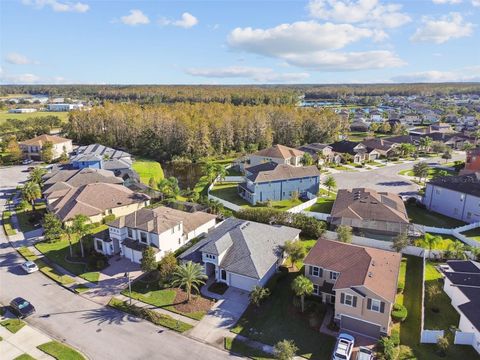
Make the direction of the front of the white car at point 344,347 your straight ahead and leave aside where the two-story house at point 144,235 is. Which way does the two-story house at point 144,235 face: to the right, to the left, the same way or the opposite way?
the opposite way

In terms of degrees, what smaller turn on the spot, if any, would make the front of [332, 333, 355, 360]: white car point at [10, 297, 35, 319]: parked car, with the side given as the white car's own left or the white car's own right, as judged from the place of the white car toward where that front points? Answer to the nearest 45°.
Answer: approximately 90° to the white car's own left

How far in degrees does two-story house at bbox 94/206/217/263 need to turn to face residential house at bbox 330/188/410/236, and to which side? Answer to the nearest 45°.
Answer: approximately 135° to its left

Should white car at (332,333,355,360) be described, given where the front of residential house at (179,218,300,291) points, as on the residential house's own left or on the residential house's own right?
on the residential house's own left

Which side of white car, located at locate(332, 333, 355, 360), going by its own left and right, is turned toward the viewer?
back

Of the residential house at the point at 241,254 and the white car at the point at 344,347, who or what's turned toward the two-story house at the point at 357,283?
the white car

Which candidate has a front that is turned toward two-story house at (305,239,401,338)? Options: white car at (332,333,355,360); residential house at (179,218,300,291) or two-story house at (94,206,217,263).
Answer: the white car

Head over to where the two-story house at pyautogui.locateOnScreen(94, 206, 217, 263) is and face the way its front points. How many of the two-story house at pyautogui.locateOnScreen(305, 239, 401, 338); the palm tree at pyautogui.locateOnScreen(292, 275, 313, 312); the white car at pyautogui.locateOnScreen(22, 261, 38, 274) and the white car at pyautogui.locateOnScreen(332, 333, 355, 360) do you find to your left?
3

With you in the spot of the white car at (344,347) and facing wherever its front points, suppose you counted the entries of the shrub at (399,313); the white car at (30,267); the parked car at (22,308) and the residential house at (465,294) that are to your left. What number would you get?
2

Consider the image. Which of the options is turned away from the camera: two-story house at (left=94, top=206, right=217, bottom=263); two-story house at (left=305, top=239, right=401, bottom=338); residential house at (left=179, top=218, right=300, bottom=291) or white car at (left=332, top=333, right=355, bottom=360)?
the white car

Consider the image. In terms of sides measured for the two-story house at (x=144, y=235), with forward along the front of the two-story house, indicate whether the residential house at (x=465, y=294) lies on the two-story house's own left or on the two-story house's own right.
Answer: on the two-story house's own left

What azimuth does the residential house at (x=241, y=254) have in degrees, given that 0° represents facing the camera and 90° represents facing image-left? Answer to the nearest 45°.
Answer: approximately 45°

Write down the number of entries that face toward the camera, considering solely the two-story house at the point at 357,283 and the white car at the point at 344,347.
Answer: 1

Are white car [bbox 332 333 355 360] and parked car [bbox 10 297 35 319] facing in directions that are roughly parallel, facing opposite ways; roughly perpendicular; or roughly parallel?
roughly perpendicular

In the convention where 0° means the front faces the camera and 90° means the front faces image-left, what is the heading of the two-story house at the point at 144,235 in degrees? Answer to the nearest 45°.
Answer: approximately 45°
